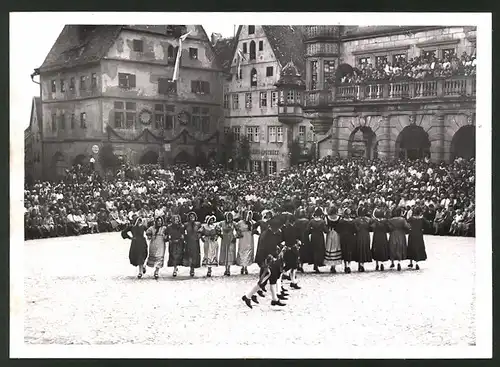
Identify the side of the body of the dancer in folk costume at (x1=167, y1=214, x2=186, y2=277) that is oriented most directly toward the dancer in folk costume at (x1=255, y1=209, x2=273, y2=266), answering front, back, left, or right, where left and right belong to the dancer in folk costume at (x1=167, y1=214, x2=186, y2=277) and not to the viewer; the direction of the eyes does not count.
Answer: left

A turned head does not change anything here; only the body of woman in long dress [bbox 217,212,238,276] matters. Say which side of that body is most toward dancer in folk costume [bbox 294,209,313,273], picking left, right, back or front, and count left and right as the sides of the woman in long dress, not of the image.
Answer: left

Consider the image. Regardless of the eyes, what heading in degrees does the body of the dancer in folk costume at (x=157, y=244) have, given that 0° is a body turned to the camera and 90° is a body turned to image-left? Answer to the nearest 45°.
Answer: approximately 0°

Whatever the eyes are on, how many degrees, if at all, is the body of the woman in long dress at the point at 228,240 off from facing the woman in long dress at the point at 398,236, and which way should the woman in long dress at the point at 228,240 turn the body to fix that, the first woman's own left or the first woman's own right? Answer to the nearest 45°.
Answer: approximately 90° to the first woman's own left

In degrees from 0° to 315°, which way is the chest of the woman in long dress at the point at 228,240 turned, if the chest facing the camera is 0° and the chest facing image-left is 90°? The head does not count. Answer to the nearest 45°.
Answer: approximately 0°
